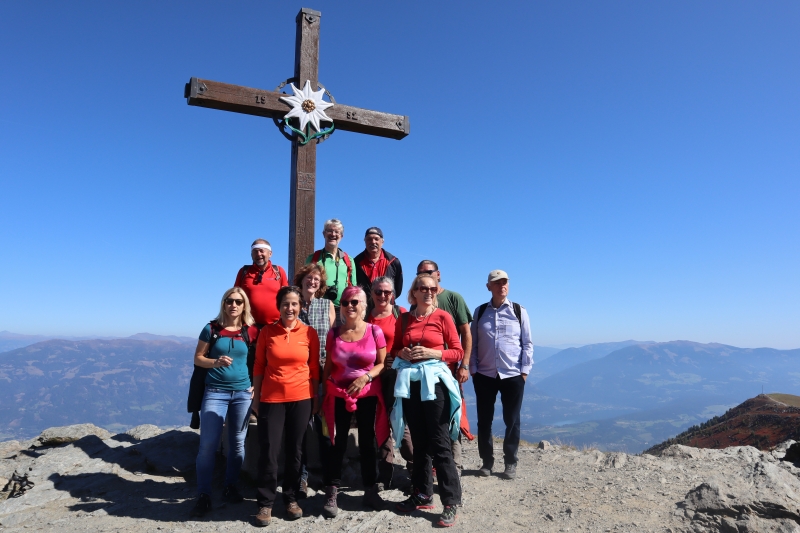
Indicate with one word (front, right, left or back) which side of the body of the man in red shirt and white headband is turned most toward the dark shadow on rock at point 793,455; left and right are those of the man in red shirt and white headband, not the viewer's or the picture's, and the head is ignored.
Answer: left

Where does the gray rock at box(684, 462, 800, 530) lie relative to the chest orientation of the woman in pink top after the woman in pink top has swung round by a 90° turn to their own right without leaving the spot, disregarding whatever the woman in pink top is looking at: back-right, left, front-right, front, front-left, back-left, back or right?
back

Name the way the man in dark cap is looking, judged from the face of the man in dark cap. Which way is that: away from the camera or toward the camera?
toward the camera

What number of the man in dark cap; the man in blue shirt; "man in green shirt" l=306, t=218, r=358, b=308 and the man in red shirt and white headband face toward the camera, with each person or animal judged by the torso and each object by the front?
4

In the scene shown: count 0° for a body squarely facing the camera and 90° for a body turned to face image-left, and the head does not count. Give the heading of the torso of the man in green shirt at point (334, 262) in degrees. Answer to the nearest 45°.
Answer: approximately 0°

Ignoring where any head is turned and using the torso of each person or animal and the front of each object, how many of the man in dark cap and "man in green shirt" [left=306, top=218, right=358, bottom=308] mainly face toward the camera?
2

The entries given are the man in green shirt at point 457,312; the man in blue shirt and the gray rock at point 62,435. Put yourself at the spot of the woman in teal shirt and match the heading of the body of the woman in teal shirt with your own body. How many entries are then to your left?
2

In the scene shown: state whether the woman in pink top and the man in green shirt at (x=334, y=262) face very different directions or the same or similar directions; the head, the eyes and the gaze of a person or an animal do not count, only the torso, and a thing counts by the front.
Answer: same or similar directions

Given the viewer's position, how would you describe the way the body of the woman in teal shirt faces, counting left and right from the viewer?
facing the viewer

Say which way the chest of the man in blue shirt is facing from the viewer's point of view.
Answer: toward the camera

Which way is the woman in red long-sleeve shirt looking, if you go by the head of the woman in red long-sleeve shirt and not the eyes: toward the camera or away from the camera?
toward the camera

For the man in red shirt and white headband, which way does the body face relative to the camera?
toward the camera
